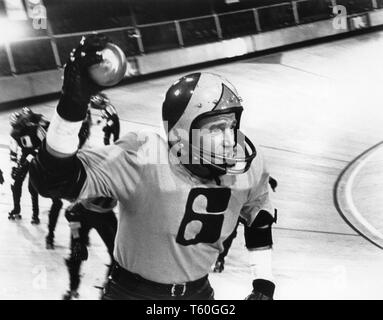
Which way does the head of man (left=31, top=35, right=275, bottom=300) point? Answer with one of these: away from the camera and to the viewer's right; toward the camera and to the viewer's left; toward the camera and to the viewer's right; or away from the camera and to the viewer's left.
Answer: toward the camera and to the viewer's right

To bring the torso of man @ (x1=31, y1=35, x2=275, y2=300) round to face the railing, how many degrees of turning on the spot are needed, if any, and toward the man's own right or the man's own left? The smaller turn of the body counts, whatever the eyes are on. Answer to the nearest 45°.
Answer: approximately 135° to the man's own left

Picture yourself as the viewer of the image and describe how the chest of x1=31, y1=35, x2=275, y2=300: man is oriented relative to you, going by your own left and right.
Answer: facing the viewer and to the right of the viewer

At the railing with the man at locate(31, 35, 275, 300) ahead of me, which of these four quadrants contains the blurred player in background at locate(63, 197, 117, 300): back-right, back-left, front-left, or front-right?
front-right

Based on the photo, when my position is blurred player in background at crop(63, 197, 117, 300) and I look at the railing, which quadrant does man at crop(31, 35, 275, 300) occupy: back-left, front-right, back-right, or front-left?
back-right

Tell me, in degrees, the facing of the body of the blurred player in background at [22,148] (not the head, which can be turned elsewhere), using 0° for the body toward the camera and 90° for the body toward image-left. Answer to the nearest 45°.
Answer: approximately 45°
